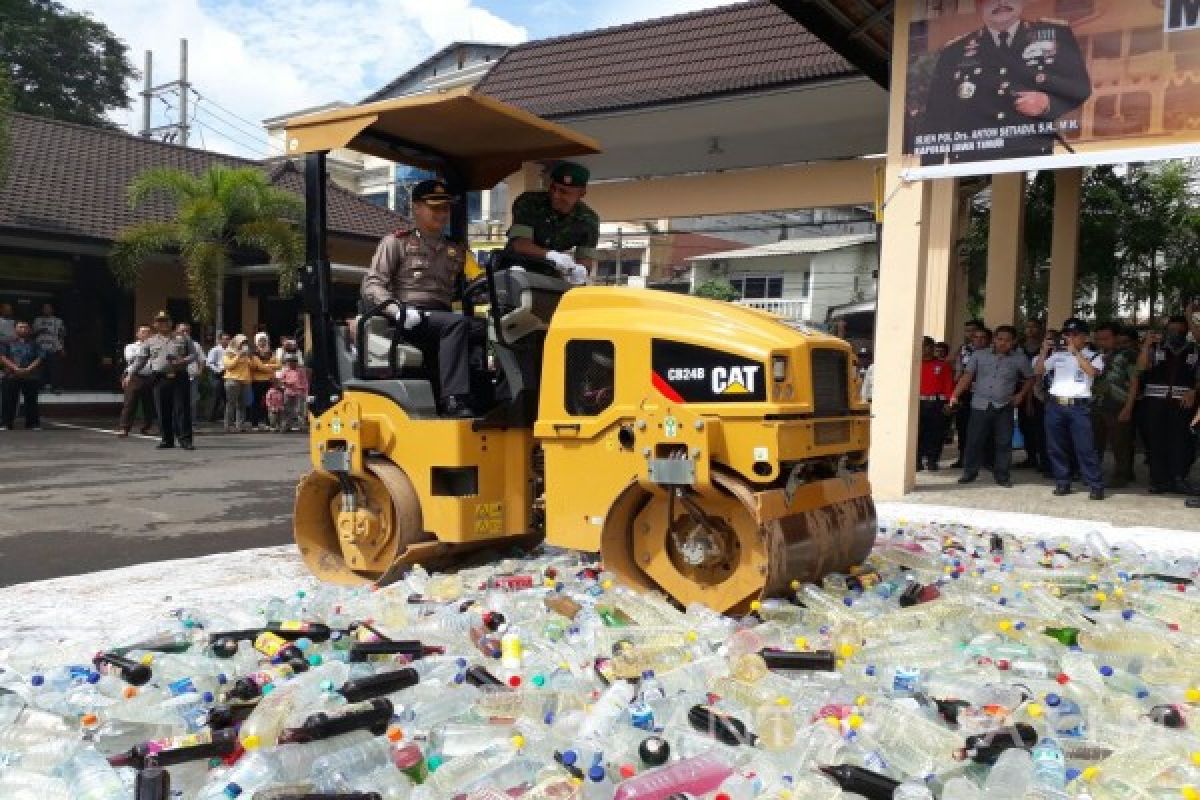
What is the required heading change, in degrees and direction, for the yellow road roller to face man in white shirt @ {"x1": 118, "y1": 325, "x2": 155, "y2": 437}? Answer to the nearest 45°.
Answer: approximately 180°

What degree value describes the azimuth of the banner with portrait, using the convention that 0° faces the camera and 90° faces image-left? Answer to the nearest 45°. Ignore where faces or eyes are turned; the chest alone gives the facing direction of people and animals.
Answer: approximately 0°

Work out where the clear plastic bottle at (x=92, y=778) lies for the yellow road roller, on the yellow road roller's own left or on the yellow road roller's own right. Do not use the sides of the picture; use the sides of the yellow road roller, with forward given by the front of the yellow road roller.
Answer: on the yellow road roller's own right

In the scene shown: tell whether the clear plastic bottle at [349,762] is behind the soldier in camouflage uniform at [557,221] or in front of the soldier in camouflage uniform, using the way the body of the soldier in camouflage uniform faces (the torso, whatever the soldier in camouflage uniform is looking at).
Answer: in front

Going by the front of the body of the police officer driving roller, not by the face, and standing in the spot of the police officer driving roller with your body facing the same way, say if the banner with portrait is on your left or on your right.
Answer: on your left
